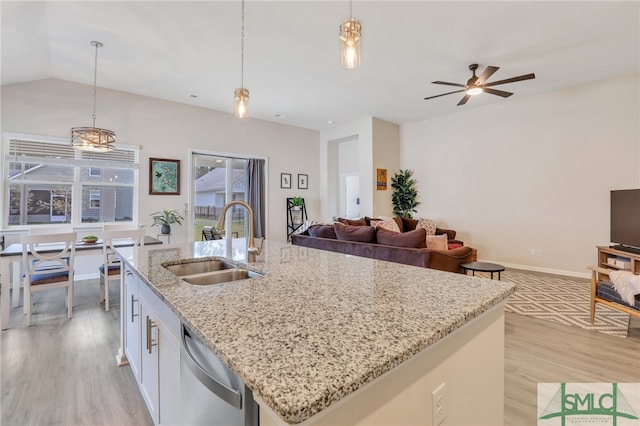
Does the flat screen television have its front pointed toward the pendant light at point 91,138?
yes

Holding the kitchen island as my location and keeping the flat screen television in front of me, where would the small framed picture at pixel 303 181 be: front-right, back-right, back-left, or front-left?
front-left

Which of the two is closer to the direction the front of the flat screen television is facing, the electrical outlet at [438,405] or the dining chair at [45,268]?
the dining chair

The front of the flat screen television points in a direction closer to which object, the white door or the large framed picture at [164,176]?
the large framed picture

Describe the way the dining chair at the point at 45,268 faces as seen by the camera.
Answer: facing away from the viewer

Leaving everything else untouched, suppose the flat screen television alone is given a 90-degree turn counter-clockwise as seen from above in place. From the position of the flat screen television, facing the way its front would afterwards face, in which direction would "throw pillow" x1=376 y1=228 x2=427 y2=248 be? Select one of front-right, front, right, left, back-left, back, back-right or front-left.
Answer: right

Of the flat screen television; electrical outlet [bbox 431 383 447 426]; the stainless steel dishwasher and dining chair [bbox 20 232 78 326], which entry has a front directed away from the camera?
the dining chair

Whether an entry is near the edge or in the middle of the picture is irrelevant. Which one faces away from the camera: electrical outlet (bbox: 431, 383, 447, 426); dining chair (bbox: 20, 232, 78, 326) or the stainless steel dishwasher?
the dining chair

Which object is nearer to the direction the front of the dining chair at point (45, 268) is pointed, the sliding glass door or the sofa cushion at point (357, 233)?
the sliding glass door

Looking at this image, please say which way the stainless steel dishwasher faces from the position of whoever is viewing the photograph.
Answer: facing the viewer and to the left of the viewer

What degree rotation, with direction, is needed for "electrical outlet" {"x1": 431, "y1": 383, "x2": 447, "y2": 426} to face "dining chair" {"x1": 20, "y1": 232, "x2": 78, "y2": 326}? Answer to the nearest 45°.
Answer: approximately 135° to its right
